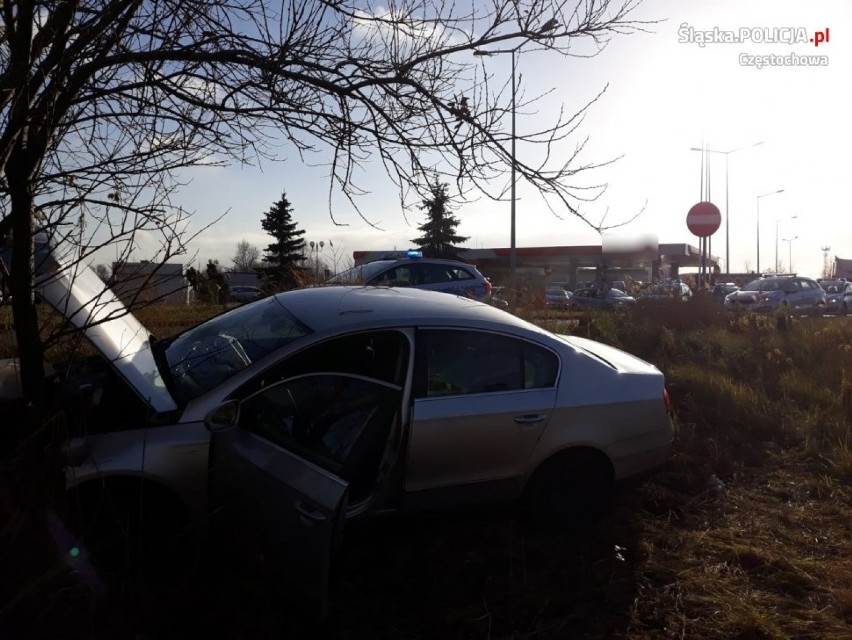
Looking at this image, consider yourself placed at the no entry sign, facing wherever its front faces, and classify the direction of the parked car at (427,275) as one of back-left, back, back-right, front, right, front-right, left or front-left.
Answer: front-right

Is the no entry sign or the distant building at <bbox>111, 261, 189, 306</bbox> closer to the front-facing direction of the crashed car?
the distant building

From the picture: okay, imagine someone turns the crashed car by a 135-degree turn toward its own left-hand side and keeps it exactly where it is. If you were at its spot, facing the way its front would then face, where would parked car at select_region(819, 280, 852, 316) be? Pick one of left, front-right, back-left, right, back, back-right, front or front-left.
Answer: left

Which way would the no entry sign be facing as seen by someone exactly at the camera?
facing the viewer

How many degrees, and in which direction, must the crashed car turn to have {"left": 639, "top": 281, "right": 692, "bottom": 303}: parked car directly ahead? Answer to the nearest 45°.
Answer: approximately 135° to its right

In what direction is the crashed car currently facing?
to the viewer's left
